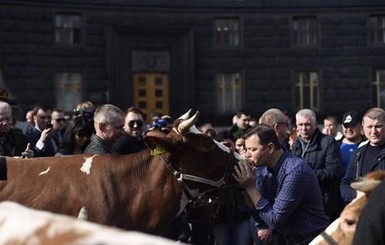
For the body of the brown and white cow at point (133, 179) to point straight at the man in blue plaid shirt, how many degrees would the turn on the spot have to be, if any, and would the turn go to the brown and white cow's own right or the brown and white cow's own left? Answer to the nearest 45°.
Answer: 0° — it already faces them

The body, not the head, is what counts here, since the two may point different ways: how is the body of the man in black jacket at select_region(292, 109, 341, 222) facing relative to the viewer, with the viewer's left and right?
facing the viewer and to the left of the viewer

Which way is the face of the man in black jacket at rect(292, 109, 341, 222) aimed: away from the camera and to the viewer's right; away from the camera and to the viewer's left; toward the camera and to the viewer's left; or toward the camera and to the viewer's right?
toward the camera and to the viewer's left

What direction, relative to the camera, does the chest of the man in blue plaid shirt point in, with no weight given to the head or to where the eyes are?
to the viewer's left

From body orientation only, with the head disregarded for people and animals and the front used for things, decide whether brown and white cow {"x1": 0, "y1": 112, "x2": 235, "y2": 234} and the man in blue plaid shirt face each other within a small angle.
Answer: yes

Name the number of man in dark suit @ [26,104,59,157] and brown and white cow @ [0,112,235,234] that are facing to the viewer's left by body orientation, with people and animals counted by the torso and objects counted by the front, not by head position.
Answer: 0

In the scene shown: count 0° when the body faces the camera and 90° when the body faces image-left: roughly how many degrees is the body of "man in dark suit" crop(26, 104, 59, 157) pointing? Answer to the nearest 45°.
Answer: approximately 315°

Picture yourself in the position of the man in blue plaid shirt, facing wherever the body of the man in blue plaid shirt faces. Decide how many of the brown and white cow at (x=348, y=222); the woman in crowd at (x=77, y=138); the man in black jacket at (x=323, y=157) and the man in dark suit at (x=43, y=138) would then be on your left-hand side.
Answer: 1

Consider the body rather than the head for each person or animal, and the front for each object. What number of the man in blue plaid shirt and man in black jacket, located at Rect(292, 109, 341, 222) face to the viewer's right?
0

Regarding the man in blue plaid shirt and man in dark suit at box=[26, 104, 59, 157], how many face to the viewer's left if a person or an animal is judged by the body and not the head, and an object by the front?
1

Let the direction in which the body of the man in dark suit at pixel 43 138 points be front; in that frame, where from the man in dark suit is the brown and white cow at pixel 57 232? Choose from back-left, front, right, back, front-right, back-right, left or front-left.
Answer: front-right

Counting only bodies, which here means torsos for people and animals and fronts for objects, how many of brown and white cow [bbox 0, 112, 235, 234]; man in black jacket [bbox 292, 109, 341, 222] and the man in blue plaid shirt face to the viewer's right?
1

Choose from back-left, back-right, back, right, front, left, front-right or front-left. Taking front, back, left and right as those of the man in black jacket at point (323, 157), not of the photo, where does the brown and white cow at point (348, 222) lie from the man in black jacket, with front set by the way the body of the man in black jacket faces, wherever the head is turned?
front-left

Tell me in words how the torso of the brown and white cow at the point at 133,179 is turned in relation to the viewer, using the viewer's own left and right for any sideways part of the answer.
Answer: facing to the right of the viewer

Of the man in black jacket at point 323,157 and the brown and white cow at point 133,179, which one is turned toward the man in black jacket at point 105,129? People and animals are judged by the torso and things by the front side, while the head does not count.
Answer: the man in black jacket at point 323,157

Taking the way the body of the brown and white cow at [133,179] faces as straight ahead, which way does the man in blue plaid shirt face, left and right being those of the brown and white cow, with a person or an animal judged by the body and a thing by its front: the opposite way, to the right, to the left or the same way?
the opposite way
